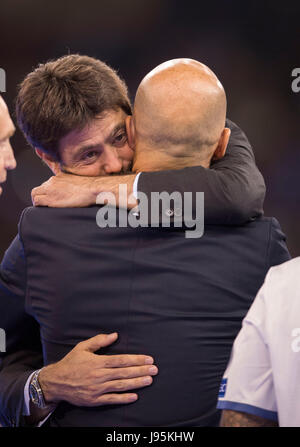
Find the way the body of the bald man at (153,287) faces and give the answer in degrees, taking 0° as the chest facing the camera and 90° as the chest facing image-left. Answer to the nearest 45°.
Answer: approximately 180°

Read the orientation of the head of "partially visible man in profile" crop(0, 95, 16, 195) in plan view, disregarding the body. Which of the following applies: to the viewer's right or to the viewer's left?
to the viewer's right

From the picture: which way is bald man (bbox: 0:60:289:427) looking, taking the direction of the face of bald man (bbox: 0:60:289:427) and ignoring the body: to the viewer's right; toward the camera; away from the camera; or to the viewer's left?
away from the camera

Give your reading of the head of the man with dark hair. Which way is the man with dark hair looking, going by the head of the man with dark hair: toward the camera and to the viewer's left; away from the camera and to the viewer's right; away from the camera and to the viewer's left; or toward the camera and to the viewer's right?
toward the camera and to the viewer's right
